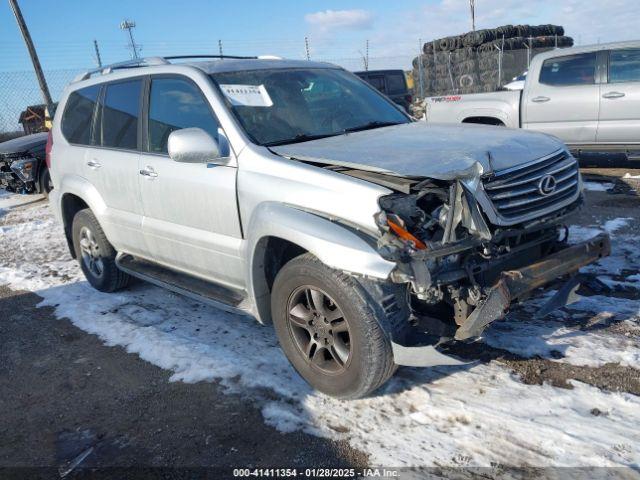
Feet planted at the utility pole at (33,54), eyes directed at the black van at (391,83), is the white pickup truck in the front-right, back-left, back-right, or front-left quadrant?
front-right

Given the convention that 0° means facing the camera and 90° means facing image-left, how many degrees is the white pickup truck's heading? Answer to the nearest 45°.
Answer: approximately 270°

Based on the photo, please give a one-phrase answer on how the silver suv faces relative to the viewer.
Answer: facing the viewer and to the right of the viewer

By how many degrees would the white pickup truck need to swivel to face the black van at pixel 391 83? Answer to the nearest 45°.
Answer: approximately 135° to its left

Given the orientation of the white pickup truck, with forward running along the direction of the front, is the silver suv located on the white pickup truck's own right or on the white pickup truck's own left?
on the white pickup truck's own right

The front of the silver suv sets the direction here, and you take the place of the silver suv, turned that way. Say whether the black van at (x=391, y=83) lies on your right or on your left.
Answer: on your left

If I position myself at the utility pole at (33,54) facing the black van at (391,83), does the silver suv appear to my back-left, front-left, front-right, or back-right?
front-right

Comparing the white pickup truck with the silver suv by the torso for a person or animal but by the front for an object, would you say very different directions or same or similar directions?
same or similar directions

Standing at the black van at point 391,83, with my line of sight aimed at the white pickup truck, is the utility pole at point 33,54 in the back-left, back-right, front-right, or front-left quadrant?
back-right

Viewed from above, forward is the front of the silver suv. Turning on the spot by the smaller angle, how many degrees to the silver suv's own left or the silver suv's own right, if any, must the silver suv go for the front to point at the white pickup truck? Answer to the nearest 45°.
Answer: approximately 90° to the silver suv's own left

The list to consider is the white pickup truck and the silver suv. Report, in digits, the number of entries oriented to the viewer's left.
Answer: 0

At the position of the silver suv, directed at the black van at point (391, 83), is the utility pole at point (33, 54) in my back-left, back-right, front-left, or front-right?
front-left

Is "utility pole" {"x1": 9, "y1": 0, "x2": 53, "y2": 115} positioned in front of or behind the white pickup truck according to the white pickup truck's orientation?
behind
